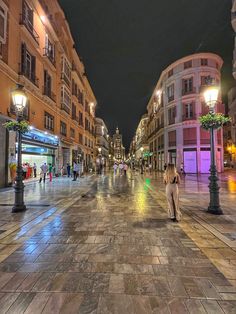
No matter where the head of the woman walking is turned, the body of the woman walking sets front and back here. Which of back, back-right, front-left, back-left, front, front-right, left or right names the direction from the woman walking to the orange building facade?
front-left

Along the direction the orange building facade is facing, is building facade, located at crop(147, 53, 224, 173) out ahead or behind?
ahead

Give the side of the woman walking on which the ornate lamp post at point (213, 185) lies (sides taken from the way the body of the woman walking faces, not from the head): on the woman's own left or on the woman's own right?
on the woman's own right

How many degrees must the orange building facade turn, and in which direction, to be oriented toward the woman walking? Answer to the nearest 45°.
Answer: approximately 90° to its right

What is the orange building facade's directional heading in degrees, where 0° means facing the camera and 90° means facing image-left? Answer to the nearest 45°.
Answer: approximately 270°

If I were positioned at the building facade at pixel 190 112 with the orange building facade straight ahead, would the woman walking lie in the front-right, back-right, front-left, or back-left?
front-left

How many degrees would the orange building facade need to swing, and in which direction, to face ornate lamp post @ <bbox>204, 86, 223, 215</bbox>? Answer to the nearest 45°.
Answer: approximately 45° to its right

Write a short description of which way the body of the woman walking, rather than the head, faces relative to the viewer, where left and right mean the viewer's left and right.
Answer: facing away from the viewer
